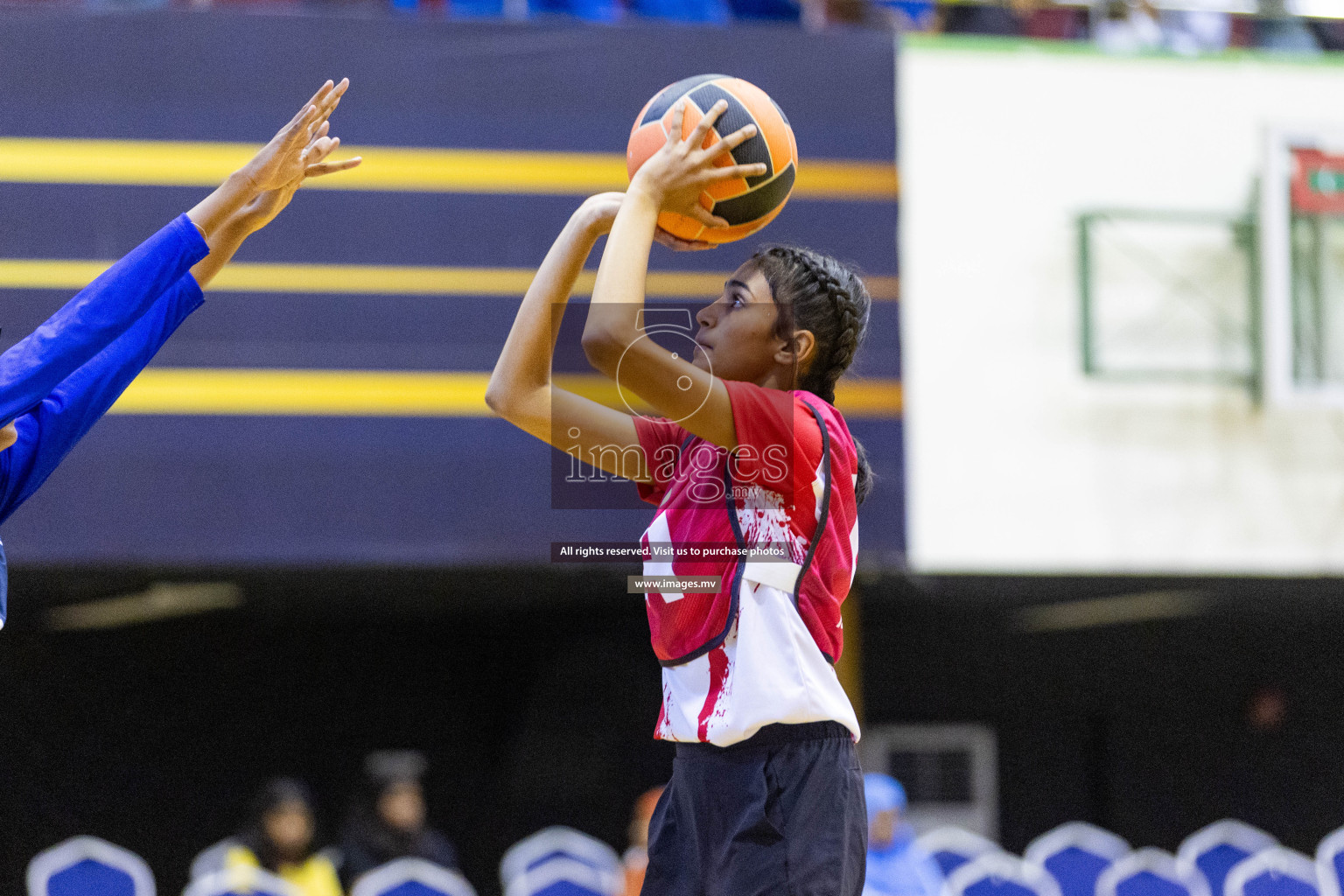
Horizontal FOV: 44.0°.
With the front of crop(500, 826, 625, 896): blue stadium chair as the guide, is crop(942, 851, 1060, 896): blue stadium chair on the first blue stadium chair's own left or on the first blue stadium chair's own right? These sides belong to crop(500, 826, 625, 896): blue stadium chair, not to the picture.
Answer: on the first blue stadium chair's own left

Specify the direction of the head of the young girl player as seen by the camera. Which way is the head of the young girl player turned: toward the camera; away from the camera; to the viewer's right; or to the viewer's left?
to the viewer's left

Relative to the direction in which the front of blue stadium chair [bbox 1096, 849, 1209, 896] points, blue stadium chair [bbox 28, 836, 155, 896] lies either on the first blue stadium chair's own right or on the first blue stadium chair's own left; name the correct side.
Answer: on the first blue stadium chair's own right

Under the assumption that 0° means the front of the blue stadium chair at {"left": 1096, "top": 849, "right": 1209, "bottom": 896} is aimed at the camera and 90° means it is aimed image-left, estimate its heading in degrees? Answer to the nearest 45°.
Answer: approximately 0°

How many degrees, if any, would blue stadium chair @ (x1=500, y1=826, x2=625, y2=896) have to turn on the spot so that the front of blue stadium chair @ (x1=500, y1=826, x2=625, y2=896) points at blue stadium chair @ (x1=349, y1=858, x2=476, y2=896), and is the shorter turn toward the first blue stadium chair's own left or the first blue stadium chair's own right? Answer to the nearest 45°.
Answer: approximately 45° to the first blue stadium chair's own right

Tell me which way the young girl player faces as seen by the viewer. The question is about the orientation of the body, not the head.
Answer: to the viewer's left
